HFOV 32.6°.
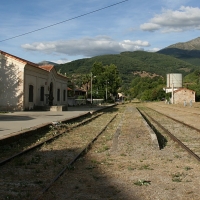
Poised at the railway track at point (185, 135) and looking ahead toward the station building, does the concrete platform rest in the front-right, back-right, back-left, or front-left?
front-left

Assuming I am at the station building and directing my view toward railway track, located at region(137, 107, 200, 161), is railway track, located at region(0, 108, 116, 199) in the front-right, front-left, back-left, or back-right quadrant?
front-right

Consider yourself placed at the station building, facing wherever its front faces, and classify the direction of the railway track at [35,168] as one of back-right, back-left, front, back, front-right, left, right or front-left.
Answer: front-right

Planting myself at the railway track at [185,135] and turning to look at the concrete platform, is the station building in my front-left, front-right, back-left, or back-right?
front-right

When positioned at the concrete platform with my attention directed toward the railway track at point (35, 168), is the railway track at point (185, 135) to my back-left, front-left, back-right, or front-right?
front-left

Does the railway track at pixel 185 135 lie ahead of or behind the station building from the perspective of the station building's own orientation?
ahead

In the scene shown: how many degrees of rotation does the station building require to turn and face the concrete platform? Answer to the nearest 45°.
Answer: approximately 45° to its right
